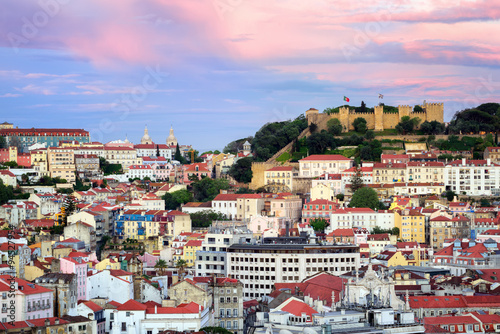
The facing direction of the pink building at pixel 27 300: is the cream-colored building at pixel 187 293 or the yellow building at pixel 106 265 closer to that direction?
the cream-colored building

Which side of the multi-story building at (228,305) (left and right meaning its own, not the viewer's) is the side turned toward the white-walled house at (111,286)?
right

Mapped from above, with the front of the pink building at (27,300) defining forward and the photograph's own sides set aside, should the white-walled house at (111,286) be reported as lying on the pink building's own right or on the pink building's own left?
on the pink building's own left

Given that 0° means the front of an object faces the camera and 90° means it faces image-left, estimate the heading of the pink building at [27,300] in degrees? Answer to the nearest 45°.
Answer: approximately 315°

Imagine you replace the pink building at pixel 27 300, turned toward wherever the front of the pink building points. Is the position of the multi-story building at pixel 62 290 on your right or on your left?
on your left

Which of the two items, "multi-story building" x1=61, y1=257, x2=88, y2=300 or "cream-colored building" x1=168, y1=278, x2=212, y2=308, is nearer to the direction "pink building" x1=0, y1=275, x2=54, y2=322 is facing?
the cream-colored building

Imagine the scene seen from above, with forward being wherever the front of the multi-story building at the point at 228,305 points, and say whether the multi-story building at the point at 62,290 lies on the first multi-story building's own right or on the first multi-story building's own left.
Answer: on the first multi-story building's own right
